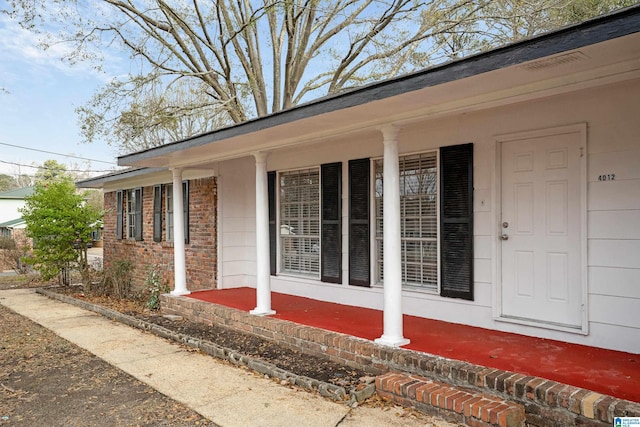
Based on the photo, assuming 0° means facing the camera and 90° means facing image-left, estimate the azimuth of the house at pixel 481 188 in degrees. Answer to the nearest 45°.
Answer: approximately 45°
